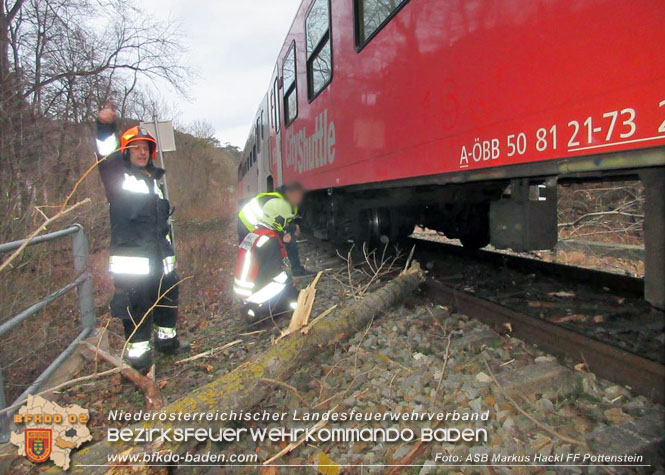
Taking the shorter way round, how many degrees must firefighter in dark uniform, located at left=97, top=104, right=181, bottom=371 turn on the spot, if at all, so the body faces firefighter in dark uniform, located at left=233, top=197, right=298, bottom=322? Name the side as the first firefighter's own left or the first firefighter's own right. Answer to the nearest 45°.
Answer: approximately 90° to the first firefighter's own left

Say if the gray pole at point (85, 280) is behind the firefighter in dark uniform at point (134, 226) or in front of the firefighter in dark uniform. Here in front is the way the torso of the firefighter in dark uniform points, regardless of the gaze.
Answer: behind

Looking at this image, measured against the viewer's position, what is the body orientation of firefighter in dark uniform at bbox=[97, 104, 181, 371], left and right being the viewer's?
facing the viewer and to the right of the viewer

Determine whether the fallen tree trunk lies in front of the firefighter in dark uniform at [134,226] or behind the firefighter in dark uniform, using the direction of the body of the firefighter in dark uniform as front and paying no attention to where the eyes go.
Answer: in front
